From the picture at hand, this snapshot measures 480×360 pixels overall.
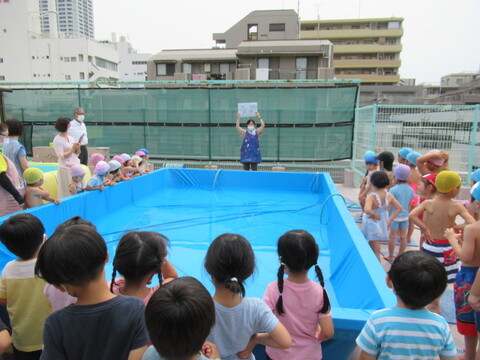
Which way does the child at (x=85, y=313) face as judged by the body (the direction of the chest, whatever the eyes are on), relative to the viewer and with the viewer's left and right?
facing away from the viewer

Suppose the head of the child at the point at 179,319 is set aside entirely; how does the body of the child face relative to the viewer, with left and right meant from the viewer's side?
facing away from the viewer

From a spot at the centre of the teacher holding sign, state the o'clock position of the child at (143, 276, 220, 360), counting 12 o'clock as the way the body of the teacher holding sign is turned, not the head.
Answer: The child is roughly at 12 o'clock from the teacher holding sign.

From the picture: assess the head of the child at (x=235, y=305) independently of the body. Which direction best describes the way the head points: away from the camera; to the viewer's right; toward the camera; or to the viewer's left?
away from the camera

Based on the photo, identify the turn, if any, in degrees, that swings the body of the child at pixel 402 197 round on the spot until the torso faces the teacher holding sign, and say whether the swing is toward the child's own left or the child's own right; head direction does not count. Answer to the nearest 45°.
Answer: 0° — they already face them

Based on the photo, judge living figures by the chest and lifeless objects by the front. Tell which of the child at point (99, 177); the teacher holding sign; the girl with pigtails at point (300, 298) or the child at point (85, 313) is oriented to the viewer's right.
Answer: the child at point (99, 177)

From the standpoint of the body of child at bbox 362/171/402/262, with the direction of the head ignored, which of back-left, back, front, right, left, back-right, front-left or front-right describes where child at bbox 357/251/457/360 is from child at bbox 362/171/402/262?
back-left

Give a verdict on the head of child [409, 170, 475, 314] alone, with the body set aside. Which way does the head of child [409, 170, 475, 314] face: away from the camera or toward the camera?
away from the camera

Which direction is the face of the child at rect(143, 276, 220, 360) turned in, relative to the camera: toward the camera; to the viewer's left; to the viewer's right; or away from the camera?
away from the camera

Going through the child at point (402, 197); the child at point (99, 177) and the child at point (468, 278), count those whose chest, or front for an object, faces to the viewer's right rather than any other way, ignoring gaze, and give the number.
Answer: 1

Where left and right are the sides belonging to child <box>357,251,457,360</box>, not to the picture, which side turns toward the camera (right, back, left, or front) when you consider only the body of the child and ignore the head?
back

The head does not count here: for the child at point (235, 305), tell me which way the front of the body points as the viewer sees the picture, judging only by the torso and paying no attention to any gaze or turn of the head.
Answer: away from the camera

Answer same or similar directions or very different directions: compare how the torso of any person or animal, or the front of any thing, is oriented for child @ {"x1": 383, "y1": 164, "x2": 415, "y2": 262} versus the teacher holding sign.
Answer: very different directions
